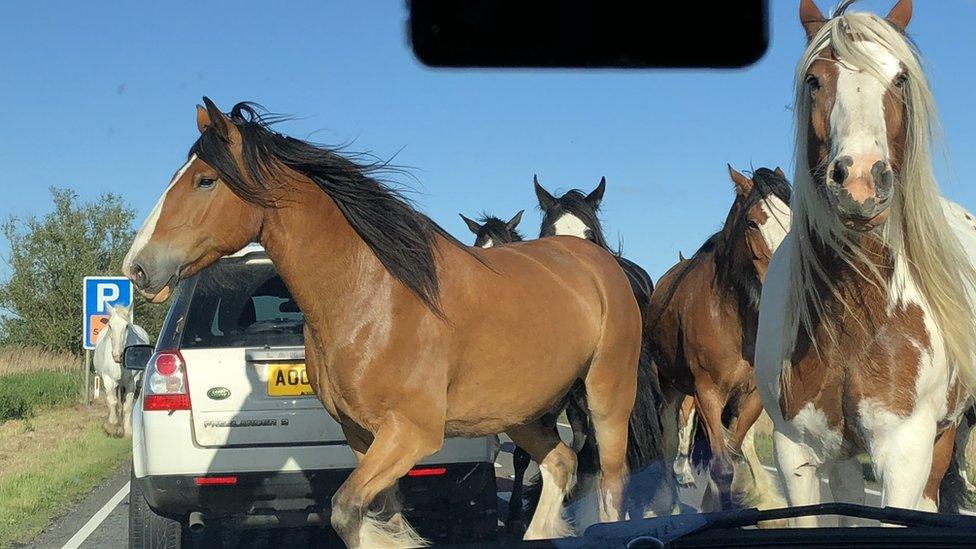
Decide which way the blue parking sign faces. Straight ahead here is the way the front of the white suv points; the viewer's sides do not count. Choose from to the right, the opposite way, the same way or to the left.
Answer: the opposite way

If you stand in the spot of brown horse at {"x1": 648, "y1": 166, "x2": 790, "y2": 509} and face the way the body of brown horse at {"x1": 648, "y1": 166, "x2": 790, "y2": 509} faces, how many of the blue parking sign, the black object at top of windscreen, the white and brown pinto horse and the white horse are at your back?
2

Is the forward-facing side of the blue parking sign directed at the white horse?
yes

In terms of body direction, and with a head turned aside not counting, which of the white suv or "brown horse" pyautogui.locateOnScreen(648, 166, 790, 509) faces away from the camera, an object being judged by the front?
the white suv

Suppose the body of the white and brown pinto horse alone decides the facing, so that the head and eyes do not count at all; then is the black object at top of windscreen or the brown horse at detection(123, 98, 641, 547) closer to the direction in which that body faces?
the black object at top of windscreen

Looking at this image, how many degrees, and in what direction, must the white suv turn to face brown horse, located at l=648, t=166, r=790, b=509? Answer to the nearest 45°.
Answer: approximately 45° to its right

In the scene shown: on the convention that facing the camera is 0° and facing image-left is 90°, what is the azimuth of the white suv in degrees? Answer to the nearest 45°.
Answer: approximately 180°

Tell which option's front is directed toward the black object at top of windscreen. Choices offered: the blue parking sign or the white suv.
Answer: the blue parking sign

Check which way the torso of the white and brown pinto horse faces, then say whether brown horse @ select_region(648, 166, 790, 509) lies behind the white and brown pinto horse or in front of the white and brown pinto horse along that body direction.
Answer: behind

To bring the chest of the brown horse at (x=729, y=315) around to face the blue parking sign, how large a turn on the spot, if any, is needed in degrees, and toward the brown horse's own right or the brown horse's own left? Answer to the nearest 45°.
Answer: approximately 180°

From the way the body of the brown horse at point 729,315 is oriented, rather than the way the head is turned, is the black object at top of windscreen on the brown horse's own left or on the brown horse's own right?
on the brown horse's own right

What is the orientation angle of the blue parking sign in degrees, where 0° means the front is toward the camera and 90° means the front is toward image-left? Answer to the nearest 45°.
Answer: approximately 0°

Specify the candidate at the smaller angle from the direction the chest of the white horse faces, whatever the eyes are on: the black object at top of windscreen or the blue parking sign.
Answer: the black object at top of windscreen
